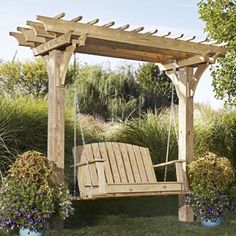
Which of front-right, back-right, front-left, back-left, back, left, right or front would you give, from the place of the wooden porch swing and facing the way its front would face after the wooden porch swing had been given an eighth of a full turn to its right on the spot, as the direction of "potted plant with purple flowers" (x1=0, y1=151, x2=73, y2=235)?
front-right

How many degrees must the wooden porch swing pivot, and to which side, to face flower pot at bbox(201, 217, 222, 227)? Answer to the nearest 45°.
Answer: approximately 45° to its left

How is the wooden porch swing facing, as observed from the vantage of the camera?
facing the viewer and to the right of the viewer

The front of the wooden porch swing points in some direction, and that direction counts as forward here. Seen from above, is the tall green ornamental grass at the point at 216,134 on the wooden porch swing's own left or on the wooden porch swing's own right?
on the wooden porch swing's own left

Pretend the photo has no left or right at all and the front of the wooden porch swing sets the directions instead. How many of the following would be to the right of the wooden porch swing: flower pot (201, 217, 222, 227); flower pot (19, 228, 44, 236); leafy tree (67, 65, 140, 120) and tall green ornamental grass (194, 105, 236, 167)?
1

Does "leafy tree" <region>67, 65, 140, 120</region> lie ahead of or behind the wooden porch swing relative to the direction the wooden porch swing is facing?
behind

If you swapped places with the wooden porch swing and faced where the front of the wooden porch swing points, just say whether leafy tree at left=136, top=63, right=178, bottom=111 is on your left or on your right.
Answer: on your left

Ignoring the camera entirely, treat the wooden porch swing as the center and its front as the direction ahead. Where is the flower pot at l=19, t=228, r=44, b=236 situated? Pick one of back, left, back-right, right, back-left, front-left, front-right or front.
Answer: right

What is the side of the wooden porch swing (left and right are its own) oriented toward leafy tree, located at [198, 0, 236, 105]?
left
